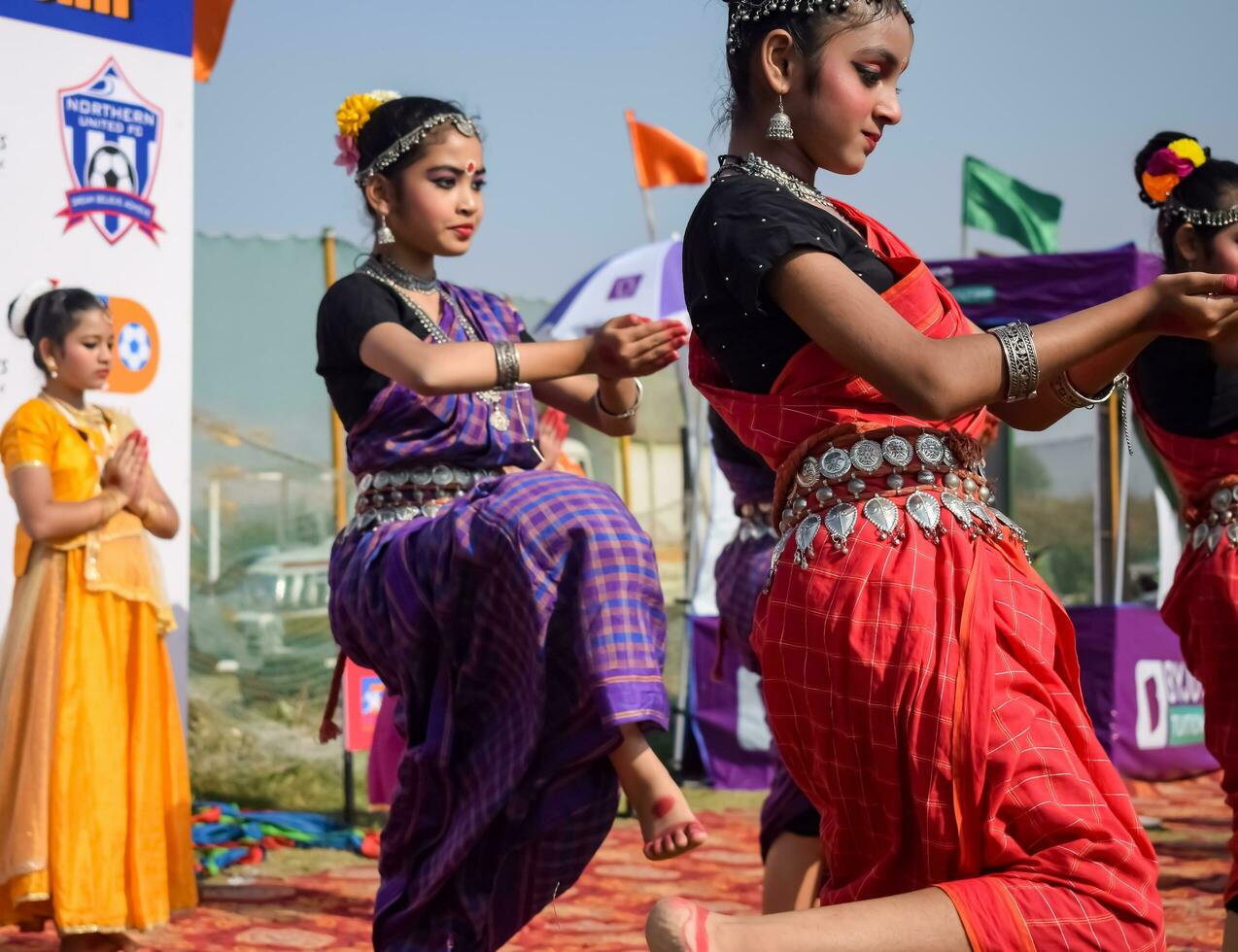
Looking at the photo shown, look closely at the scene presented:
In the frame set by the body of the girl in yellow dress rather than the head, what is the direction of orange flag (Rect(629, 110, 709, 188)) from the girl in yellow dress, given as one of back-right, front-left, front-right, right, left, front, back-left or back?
left

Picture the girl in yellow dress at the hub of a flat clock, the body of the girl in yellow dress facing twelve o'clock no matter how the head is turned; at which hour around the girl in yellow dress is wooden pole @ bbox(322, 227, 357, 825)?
The wooden pole is roughly at 8 o'clock from the girl in yellow dress.

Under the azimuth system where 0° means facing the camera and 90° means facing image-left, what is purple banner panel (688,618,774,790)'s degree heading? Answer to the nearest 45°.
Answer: approximately 0°

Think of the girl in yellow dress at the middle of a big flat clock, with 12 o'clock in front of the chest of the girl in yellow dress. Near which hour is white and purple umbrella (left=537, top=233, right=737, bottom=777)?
The white and purple umbrella is roughly at 9 o'clock from the girl in yellow dress.

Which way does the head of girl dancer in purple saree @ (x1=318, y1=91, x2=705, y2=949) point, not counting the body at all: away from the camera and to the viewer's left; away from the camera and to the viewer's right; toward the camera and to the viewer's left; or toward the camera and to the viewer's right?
toward the camera and to the viewer's right

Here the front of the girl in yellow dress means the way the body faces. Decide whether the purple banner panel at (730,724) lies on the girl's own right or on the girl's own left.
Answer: on the girl's own left

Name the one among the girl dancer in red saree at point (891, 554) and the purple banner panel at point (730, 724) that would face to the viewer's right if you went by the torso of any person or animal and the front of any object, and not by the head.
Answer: the girl dancer in red saree

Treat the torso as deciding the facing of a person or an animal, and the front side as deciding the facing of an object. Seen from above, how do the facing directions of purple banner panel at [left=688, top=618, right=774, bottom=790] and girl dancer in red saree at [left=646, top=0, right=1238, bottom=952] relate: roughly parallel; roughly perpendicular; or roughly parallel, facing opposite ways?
roughly perpendicular

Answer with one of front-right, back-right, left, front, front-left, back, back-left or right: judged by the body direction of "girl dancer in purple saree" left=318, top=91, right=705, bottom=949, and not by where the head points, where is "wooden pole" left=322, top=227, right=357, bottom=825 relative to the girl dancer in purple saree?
back-left

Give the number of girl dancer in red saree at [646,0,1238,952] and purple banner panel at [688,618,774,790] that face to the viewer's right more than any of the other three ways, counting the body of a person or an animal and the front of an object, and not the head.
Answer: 1

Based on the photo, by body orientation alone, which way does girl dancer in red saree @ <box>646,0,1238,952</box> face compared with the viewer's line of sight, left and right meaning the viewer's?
facing to the right of the viewer

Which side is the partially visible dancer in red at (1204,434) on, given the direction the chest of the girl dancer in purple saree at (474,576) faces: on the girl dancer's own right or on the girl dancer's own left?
on the girl dancer's own left
